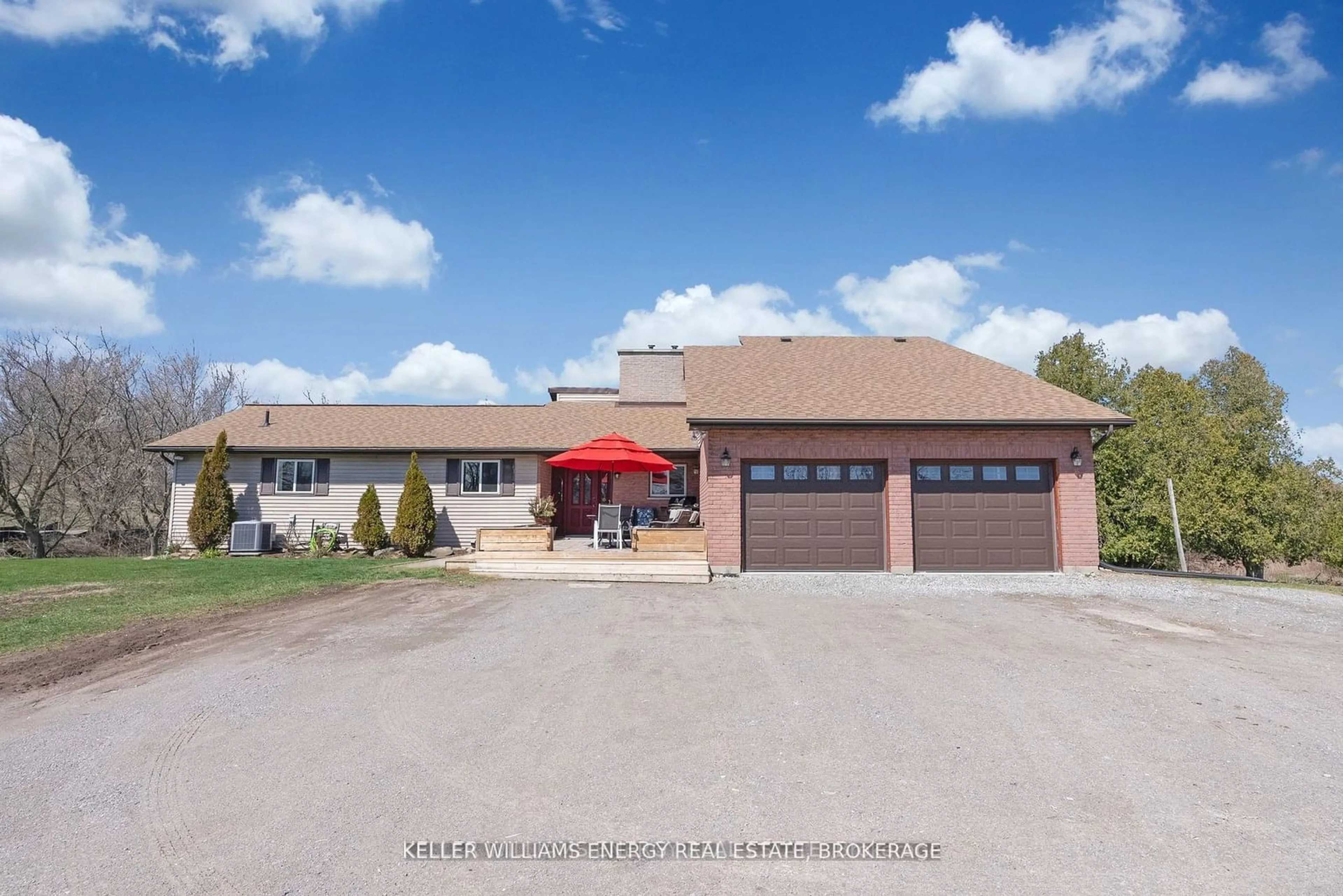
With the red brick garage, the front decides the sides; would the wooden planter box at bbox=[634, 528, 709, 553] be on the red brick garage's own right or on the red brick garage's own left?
on the red brick garage's own right

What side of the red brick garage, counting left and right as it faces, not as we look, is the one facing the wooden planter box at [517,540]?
right

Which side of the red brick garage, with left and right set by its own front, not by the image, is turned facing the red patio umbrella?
right

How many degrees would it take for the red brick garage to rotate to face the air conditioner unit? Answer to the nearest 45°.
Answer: approximately 90° to its right

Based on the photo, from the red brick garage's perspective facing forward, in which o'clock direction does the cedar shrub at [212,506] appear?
The cedar shrub is roughly at 3 o'clock from the red brick garage.

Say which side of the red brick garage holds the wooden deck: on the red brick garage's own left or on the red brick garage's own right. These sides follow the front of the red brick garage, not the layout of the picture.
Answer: on the red brick garage's own right

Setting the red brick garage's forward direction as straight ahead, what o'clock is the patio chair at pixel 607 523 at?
The patio chair is roughly at 3 o'clock from the red brick garage.

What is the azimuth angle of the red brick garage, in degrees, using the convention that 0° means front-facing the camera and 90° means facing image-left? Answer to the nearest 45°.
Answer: approximately 0°

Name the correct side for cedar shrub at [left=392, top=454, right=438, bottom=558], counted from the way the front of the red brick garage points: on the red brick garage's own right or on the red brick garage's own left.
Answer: on the red brick garage's own right
